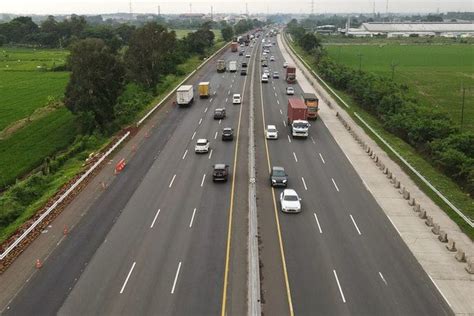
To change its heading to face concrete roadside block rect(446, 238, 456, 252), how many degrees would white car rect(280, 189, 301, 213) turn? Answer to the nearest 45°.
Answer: approximately 45° to its left

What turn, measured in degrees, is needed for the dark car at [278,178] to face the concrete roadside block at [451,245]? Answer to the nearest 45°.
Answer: approximately 45° to its left

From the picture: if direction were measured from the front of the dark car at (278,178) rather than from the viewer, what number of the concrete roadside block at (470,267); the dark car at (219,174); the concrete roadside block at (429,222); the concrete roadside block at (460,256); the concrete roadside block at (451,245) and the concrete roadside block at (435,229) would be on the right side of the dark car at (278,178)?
1

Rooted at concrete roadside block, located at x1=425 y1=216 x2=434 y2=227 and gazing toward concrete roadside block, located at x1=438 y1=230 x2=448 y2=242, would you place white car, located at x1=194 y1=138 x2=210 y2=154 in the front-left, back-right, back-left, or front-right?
back-right

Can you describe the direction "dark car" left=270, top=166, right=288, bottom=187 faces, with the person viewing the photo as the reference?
facing the viewer

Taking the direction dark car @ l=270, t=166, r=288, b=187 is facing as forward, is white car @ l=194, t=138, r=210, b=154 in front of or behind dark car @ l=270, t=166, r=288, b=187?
behind

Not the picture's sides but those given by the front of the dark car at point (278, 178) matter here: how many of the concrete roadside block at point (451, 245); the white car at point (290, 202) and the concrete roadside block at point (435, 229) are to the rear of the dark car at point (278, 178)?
0

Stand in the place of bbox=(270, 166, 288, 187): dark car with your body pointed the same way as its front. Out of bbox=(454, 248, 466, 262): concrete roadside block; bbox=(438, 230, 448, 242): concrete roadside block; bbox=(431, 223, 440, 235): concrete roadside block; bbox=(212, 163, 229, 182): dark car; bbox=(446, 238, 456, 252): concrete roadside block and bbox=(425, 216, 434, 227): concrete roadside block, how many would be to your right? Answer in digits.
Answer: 1

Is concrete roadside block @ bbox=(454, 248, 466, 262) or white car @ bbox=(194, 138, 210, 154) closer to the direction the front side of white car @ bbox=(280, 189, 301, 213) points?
the concrete roadside block

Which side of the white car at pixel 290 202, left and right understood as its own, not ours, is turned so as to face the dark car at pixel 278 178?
back

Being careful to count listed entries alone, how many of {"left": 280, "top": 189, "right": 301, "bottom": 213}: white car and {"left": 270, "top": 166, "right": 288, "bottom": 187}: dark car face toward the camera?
2

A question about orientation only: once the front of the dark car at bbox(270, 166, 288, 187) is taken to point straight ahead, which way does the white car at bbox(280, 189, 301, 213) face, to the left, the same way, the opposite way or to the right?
the same way

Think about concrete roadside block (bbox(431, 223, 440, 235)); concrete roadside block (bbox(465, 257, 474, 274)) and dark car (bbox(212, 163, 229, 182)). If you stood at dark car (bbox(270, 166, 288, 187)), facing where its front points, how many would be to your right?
1

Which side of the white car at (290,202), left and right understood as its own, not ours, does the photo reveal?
front

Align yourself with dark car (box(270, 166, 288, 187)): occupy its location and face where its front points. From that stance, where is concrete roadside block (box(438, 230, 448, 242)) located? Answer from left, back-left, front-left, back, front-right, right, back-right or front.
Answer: front-left

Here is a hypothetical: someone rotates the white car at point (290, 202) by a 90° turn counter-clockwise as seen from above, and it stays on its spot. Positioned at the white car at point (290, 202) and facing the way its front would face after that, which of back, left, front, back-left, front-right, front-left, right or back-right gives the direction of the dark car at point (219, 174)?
back-left

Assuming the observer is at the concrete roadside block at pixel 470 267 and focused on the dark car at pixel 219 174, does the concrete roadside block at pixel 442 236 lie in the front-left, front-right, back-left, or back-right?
front-right
